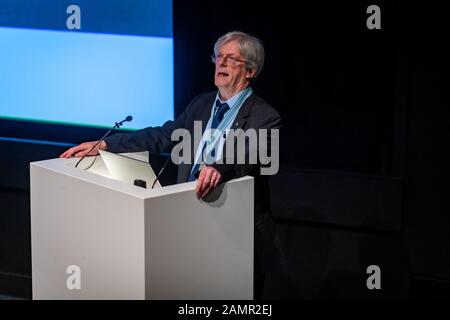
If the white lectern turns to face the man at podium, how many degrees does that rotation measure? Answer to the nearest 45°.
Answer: approximately 180°

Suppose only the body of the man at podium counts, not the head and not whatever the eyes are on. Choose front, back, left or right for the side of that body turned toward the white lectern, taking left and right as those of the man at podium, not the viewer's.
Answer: front

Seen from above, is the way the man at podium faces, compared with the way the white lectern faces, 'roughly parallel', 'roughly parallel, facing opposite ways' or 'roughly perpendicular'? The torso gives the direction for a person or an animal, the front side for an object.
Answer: roughly parallel

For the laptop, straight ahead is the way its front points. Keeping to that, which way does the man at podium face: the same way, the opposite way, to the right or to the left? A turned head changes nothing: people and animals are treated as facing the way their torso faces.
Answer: the opposite way

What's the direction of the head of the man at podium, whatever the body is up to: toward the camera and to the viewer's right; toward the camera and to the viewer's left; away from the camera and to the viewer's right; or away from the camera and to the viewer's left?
toward the camera and to the viewer's left

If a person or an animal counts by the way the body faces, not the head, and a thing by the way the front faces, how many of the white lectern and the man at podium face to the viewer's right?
0

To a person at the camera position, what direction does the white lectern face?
facing the viewer and to the left of the viewer

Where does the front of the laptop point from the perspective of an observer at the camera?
facing away from the viewer and to the right of the viewer
